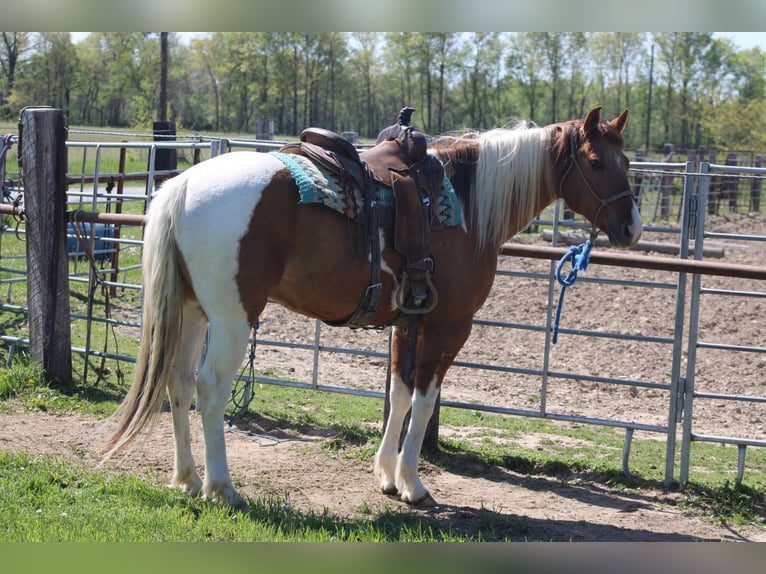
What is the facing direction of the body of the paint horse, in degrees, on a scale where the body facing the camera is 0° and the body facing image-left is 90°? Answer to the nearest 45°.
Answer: approximately 270°

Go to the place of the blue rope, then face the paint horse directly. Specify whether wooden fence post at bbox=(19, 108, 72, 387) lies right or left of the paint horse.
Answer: right

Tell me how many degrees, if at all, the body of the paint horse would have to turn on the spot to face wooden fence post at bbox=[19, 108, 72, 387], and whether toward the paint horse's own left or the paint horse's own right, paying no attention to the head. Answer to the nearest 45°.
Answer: approximately 135° to the paint horse's own left

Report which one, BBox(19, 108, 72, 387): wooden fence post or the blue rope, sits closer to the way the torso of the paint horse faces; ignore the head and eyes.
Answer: the blue rope
